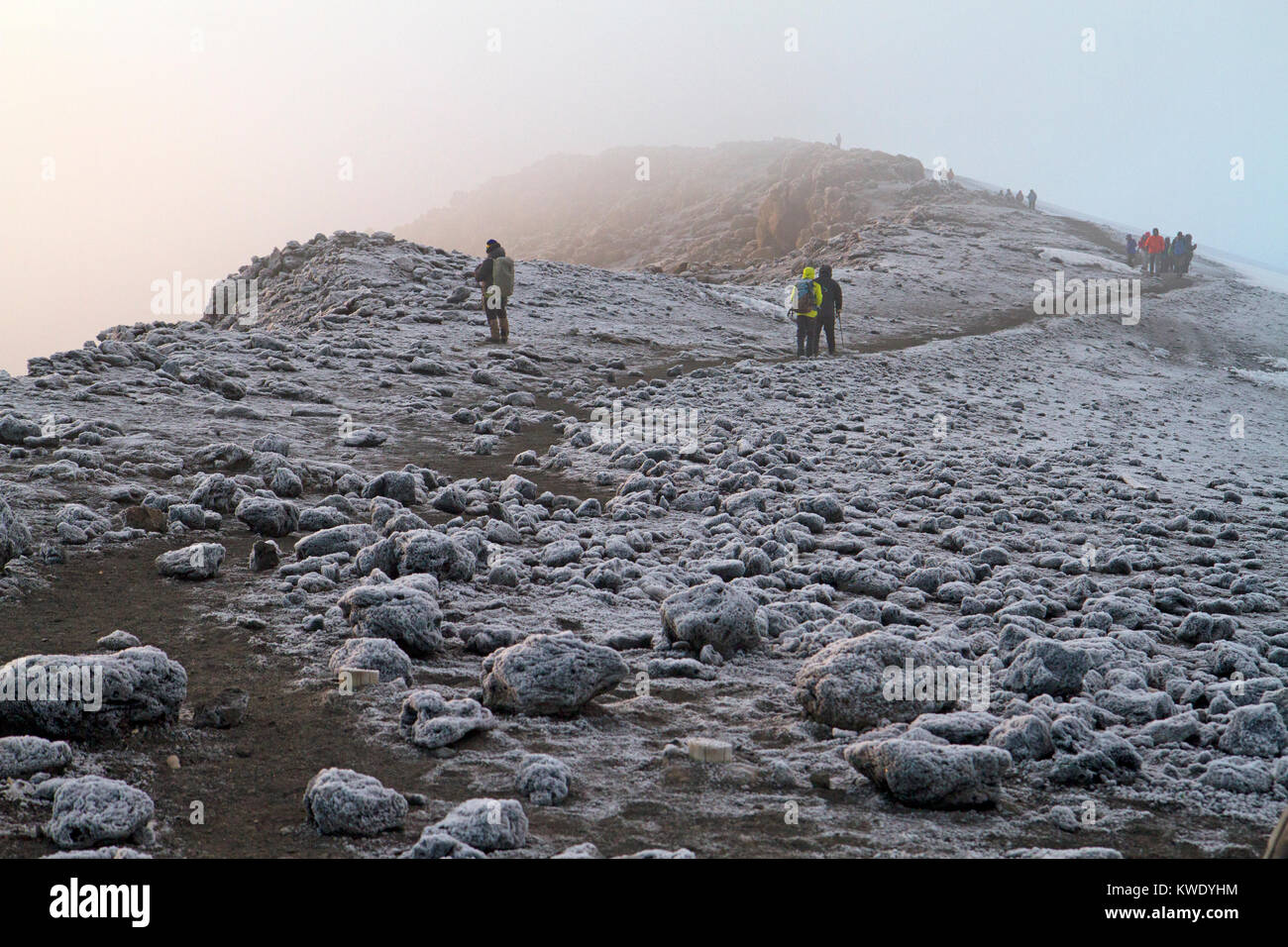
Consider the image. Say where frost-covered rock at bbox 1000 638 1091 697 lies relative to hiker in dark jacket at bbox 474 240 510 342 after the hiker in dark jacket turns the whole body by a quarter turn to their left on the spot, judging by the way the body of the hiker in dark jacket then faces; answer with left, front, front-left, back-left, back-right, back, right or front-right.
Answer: front-left

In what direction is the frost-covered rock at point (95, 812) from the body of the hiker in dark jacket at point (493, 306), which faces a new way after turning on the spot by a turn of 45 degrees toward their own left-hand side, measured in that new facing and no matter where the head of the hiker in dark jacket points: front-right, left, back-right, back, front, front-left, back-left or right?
left

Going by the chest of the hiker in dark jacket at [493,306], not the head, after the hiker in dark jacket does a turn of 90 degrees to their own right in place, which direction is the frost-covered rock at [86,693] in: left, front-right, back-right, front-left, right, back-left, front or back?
back-right

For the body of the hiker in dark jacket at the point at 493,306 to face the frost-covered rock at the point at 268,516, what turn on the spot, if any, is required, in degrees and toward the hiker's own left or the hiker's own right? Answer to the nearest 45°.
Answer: approximately 135° to the hiker's own left

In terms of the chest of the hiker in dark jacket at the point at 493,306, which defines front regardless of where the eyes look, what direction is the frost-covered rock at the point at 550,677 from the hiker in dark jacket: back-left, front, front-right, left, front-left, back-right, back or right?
back-left

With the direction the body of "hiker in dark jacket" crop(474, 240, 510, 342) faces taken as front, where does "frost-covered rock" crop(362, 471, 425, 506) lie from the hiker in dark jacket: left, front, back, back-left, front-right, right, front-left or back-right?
back-left

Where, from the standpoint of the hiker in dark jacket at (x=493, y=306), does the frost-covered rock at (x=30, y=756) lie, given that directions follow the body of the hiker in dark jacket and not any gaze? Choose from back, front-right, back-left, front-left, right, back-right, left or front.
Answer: back-left

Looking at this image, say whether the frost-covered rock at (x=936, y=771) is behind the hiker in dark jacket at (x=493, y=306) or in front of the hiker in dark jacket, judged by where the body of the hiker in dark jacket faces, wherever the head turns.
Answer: behind

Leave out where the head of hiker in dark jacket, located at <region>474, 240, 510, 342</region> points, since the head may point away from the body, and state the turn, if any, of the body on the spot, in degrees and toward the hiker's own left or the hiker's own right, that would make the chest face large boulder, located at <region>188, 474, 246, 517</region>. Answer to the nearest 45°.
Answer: approximately 135° to the hiker's own left

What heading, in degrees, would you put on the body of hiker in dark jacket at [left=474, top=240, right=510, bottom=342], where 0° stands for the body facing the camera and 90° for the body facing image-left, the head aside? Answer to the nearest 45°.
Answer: approximately 135°

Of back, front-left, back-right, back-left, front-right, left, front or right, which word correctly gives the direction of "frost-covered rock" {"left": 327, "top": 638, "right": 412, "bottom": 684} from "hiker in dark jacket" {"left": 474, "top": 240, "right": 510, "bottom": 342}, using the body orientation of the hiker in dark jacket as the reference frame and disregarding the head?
back-left
